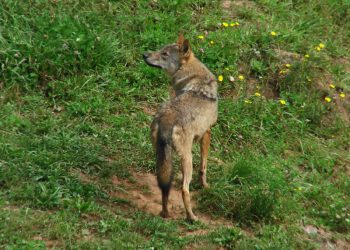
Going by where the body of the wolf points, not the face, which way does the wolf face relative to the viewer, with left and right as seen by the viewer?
facing away from the viewer and to the right of the viewer
